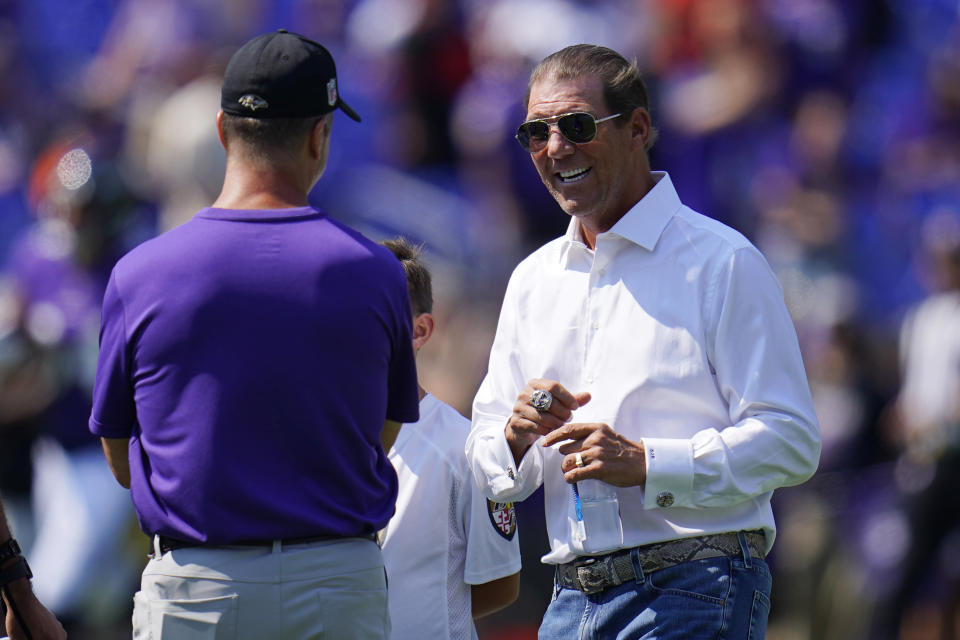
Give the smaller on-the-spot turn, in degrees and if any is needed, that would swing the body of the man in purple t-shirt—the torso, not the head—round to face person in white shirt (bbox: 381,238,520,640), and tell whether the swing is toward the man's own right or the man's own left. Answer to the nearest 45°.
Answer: approximately 45° to the man's own right

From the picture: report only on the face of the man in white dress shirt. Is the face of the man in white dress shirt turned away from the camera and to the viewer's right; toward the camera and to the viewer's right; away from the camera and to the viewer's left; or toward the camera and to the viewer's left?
toward the camera and to the viewer's left

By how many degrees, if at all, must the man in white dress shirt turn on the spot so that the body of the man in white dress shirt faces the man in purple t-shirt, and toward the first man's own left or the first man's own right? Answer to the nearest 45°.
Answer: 0° — they already face them

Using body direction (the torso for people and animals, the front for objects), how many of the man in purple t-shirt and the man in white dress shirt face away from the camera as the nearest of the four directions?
1

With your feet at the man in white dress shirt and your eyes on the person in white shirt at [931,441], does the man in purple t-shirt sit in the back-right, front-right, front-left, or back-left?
back-left

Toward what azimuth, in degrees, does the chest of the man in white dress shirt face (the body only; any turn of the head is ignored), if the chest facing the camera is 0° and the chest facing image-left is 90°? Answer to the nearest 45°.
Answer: approximately 45°

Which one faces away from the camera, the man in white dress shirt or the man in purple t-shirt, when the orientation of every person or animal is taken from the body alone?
the man in purple t-shirt

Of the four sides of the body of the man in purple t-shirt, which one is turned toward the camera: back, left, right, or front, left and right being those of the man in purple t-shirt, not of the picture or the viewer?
back

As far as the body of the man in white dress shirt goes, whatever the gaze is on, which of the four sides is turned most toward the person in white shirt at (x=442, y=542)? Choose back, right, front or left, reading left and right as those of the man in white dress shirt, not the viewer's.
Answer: right

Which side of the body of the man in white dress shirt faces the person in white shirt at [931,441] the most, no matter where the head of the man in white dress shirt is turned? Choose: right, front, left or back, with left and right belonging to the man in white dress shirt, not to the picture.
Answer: back

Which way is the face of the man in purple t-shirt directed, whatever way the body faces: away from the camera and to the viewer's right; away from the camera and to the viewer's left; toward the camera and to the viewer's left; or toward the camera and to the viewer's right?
away from the camera and to the viewer's right

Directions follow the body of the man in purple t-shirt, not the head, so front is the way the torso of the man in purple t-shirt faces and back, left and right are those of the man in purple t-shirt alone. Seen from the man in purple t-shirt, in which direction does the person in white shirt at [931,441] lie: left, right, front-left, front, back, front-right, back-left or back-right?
front-right
